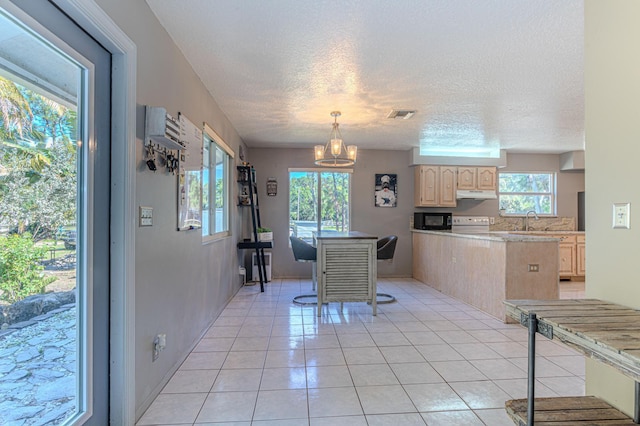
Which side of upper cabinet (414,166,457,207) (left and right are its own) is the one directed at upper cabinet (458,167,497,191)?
left

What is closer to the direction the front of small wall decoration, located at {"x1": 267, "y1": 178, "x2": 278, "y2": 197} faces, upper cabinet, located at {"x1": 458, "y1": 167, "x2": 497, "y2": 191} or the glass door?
the glass door

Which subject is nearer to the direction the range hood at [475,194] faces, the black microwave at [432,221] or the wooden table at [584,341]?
the wooden table

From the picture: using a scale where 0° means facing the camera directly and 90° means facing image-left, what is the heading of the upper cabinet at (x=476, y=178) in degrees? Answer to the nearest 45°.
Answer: approximately 0°

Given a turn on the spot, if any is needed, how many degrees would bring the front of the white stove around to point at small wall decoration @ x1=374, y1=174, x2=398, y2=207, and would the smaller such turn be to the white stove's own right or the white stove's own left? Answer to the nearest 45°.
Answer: approximately 45° to the white stove's own right

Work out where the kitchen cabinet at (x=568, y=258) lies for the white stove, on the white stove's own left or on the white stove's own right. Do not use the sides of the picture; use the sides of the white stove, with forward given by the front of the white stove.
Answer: on the white stove's own left

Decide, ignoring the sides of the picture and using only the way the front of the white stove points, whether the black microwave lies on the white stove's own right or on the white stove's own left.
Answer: on the white stove's own right

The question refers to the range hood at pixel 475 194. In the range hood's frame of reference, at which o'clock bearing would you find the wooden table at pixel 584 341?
The wooden table is roughly at 12 o'clock from the range hood.
